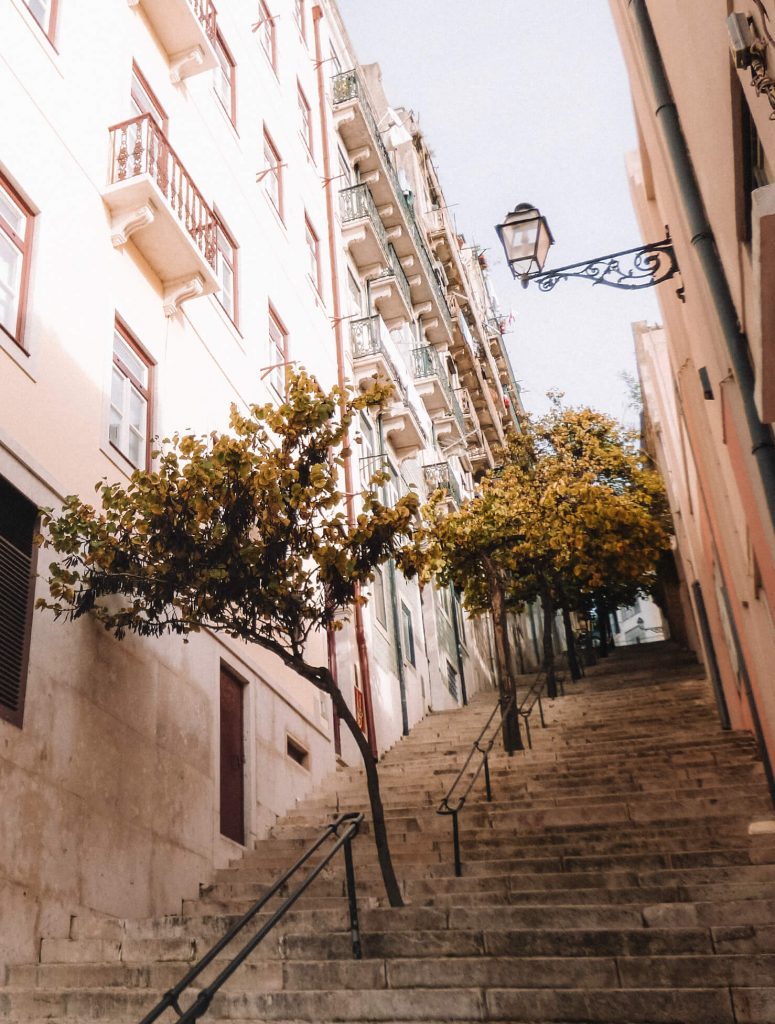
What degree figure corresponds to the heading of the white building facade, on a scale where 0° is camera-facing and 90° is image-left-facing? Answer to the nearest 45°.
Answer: approximately 315°

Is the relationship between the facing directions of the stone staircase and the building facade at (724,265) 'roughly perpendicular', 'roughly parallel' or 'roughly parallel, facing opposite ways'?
roughly perpendicular

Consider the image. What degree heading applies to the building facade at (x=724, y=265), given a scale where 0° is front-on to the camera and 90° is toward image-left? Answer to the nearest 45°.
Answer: approximately 90°

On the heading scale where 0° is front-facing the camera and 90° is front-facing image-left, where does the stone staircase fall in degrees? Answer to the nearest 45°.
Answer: approximately 0°

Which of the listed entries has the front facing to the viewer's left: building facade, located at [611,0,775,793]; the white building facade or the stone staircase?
the building facade

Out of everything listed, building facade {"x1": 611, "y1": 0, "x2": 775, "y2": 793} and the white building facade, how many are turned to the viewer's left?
1

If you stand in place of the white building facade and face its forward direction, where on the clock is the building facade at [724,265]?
The building facade is roughly at 12 o'clock from the white building facade.

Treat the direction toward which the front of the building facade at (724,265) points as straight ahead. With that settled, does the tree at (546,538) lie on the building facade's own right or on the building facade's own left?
on the building facade's own right

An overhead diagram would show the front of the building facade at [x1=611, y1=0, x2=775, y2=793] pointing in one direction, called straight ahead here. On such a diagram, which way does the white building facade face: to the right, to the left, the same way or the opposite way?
the opposite way
